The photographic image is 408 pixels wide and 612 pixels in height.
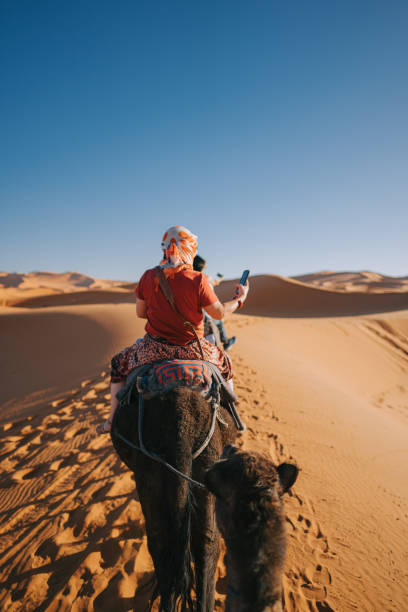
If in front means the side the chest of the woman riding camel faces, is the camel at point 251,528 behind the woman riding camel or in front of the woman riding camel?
behind

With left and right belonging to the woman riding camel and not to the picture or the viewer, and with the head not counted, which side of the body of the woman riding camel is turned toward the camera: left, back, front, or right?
back

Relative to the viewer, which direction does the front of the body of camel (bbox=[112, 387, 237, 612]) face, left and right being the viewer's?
facing away from the viewer
